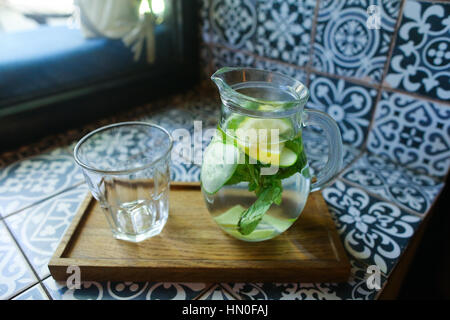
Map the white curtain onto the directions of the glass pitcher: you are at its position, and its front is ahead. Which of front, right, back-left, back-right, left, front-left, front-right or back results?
front-right

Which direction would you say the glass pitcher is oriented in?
to the viewer's left
